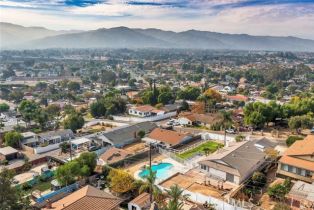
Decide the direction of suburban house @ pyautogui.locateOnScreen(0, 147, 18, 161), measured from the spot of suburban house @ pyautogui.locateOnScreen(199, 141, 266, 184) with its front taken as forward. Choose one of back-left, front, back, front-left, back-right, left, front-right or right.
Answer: front-right

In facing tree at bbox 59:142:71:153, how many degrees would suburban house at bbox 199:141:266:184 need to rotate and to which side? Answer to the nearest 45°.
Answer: approximately 45° to its right

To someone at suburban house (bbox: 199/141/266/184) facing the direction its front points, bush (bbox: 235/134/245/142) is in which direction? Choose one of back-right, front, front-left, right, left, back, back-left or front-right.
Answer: back-right
